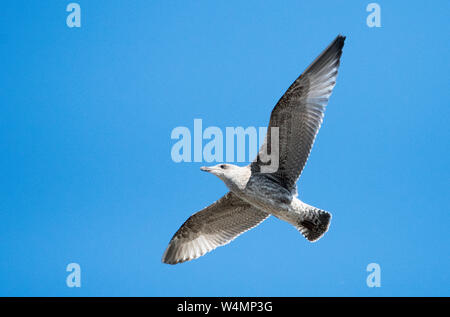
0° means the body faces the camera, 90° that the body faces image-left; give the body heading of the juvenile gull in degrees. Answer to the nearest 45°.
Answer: approximately 90°
